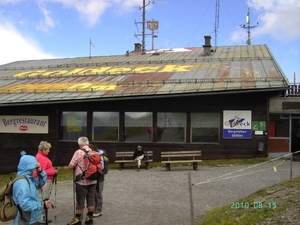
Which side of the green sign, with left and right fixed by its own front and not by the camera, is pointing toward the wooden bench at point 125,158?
right

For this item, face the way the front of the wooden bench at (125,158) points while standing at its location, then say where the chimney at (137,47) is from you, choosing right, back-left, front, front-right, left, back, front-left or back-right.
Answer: back

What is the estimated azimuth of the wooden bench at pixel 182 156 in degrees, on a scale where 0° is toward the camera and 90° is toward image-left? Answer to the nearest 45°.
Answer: approximately 0°

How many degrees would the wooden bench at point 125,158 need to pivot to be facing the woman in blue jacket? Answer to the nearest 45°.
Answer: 0° — it already faces them

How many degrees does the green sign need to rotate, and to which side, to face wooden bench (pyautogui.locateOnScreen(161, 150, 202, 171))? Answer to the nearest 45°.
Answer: approximately 45° to its right

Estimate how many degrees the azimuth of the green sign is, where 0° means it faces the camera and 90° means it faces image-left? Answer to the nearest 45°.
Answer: approximately 0°
